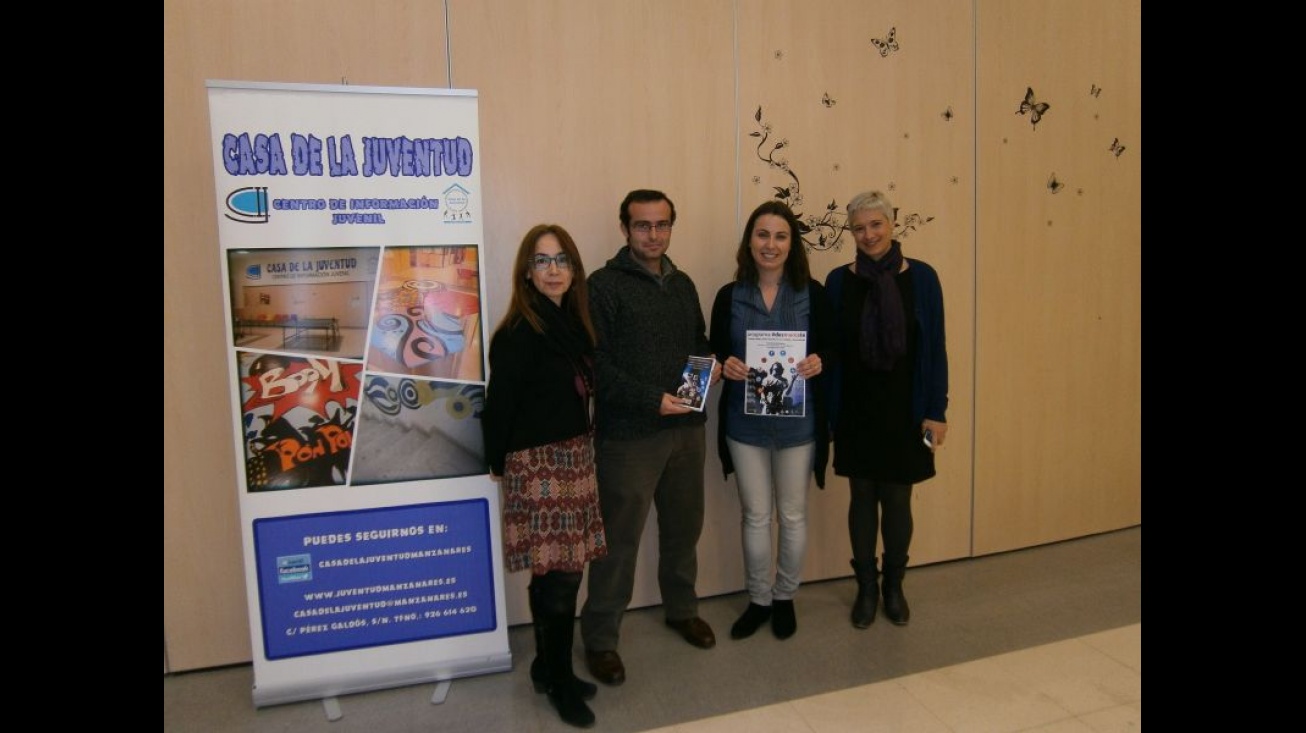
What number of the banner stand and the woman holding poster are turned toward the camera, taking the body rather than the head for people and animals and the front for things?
2

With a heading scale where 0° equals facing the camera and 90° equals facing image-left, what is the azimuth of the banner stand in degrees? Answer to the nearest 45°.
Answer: approximately 0°

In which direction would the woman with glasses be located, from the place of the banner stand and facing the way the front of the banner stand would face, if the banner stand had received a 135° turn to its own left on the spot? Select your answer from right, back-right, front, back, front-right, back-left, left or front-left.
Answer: right

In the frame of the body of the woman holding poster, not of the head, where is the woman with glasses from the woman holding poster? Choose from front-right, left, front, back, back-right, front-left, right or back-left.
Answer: front-right

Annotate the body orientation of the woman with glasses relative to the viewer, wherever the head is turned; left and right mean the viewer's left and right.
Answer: facing the viewer and to the right of the viewer

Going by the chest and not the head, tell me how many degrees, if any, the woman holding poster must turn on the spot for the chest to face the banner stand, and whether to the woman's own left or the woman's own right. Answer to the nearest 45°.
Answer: approximately 45° to the woman's own right
